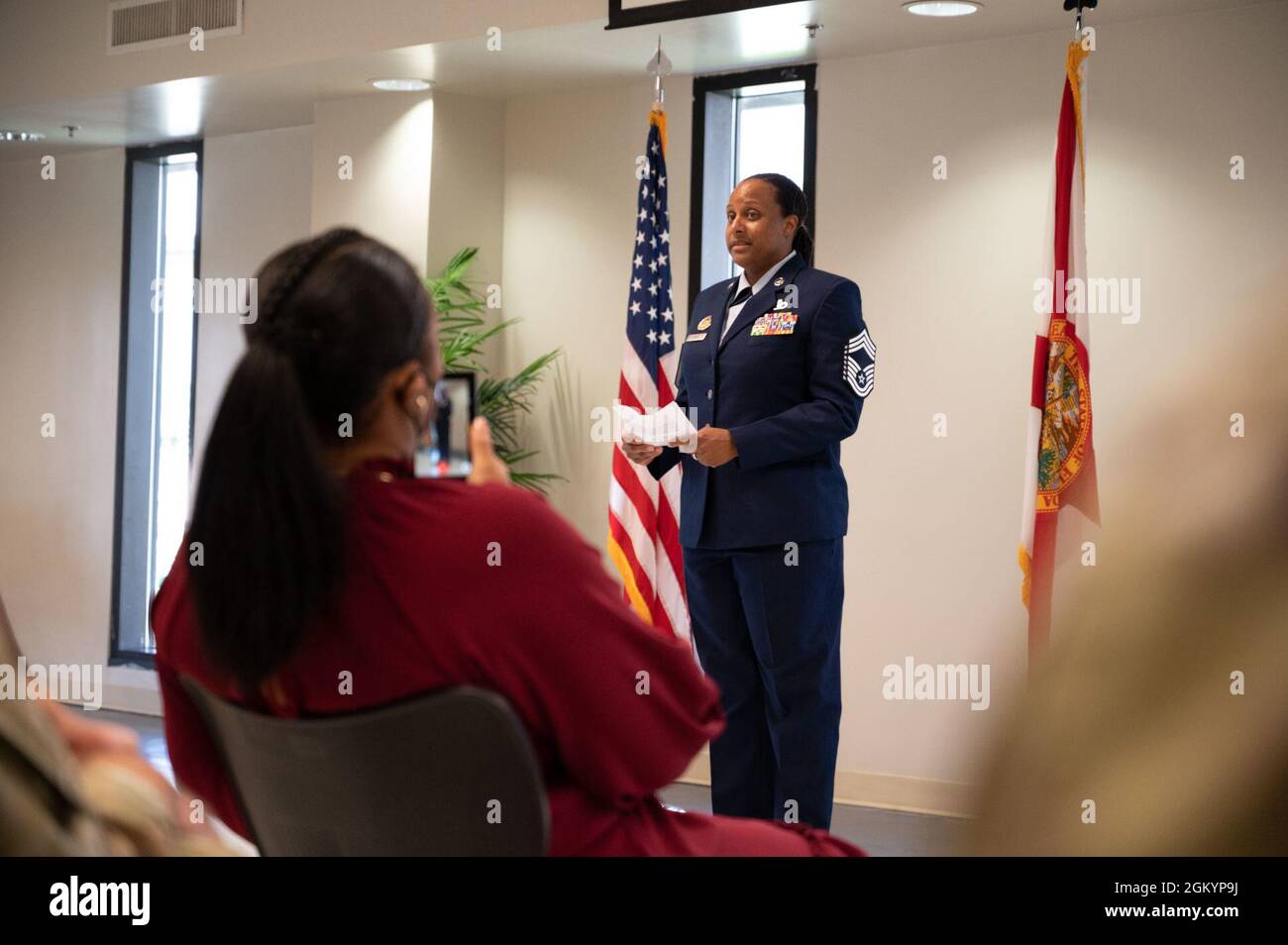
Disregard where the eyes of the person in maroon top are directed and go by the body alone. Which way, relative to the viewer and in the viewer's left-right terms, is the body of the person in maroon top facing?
facing away from the viewer and to the right of the viewer

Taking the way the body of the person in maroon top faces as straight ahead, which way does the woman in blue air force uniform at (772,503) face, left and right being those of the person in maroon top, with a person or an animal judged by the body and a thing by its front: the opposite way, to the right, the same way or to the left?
the opposite way

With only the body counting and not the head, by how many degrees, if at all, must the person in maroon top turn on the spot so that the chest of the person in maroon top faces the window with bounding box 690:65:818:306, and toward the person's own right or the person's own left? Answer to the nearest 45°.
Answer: approximately 45° to the person's own left

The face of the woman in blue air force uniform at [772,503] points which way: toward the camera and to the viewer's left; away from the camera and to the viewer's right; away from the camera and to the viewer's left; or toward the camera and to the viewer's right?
toward the camera and to the viewer's left

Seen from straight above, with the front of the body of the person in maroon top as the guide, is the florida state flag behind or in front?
in front

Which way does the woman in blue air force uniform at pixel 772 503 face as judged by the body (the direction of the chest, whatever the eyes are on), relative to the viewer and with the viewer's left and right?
facing the viewer and to the left of the viewer

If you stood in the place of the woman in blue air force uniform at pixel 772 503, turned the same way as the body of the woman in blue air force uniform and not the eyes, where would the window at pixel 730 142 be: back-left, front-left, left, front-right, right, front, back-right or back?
back-right

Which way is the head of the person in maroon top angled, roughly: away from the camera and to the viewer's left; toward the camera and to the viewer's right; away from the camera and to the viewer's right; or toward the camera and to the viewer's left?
away from the camera and to the viewer's right

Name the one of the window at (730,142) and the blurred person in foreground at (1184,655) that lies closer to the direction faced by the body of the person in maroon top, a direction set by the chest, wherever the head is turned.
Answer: the window
